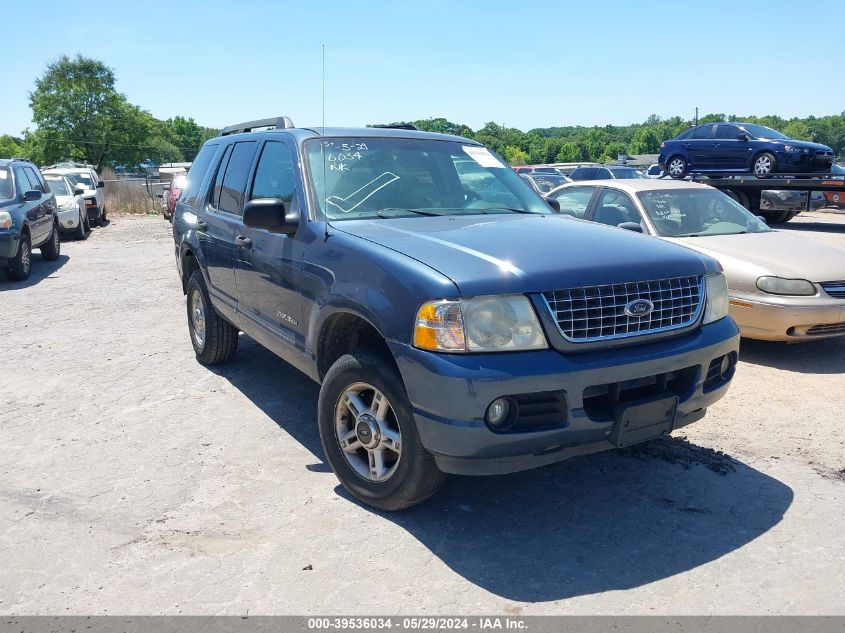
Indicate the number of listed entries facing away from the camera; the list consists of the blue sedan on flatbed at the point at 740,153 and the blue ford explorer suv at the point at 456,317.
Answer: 0

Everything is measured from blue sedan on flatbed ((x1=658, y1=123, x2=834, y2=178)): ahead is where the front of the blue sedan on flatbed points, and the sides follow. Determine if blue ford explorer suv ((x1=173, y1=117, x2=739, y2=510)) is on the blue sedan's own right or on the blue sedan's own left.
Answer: on the blue sedan's own right

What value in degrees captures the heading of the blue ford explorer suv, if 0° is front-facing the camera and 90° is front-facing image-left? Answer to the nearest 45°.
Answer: approximately 315°
